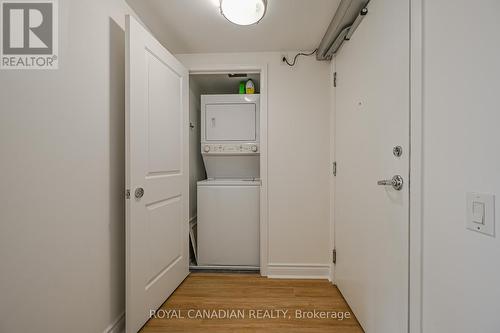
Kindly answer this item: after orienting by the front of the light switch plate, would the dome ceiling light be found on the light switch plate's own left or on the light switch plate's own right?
on the light switch plate's own right

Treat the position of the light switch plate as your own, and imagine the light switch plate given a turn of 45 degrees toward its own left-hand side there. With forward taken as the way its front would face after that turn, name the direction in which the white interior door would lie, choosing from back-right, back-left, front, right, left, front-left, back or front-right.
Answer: right

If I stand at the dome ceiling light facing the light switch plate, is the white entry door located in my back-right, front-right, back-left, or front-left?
front-left

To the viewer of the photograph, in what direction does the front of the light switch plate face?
facing the viewer and to the left of the viewer

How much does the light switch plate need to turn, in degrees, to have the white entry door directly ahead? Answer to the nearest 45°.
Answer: approximately 90° to its right

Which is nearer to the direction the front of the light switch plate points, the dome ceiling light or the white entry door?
the dome ceiling light
